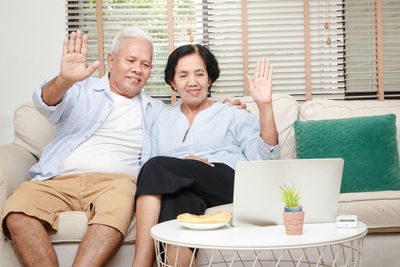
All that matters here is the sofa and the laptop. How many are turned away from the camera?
1

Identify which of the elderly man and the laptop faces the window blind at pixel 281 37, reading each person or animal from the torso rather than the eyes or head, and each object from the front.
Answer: the laptop

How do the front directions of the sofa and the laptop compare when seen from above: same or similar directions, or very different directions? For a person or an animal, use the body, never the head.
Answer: very different directions

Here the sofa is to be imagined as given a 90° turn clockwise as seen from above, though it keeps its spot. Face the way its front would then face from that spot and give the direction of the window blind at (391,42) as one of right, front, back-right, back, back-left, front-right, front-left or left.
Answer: back-right

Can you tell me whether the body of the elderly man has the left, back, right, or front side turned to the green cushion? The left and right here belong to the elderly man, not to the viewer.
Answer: left

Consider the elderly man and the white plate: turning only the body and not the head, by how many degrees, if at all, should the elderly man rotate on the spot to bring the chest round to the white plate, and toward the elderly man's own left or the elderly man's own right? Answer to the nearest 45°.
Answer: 0° — they already face it

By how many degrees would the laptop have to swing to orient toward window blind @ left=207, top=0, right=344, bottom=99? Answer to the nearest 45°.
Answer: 0° — it already faces it

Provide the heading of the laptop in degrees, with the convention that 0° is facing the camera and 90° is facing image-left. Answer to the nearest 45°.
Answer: approximately 180°

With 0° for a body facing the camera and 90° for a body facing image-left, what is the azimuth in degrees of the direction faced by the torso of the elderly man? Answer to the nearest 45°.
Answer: approximately 0°

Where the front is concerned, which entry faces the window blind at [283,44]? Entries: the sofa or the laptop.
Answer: the laptop
